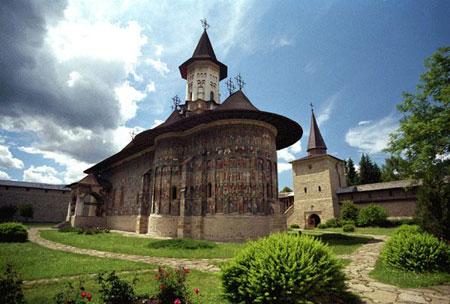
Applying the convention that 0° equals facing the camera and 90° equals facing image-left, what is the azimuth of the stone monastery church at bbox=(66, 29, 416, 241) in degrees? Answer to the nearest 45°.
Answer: approximately 135°

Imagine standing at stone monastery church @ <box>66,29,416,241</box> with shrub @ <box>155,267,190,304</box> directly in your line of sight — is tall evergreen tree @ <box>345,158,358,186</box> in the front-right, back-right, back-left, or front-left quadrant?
back-left

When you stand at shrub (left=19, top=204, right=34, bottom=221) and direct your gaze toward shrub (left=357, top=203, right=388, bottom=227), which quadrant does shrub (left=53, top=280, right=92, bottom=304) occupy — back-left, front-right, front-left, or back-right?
front-right

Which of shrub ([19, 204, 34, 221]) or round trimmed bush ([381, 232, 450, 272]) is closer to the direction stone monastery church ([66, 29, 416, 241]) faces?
the shrub
